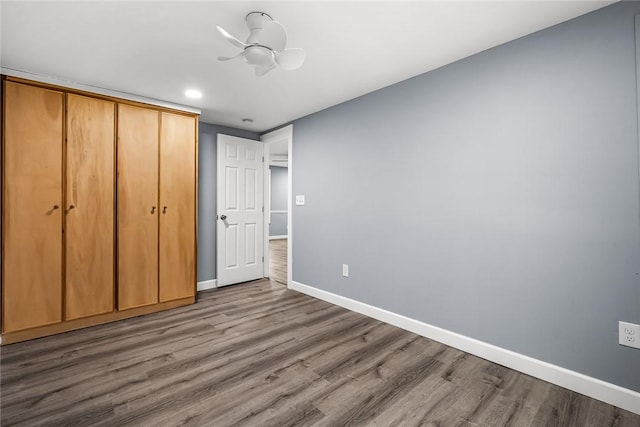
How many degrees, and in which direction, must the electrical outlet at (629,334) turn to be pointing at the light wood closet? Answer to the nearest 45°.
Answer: approximately 45° to its right

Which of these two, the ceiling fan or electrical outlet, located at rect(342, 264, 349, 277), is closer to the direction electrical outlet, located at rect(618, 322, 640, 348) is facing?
the ceiling fan

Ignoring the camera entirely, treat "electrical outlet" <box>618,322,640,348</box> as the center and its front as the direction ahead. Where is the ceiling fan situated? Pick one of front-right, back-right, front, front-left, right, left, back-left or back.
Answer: front-right

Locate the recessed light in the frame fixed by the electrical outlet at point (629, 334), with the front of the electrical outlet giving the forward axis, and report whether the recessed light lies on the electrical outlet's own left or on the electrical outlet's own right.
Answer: on the electrical outlet's own right

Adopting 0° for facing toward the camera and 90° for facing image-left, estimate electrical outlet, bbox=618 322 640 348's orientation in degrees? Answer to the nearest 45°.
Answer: approximately 0°

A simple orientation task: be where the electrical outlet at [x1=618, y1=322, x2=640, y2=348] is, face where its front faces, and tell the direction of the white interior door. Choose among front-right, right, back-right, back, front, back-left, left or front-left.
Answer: right

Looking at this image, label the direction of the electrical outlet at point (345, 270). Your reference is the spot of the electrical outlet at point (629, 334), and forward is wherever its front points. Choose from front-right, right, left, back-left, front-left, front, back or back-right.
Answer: right
